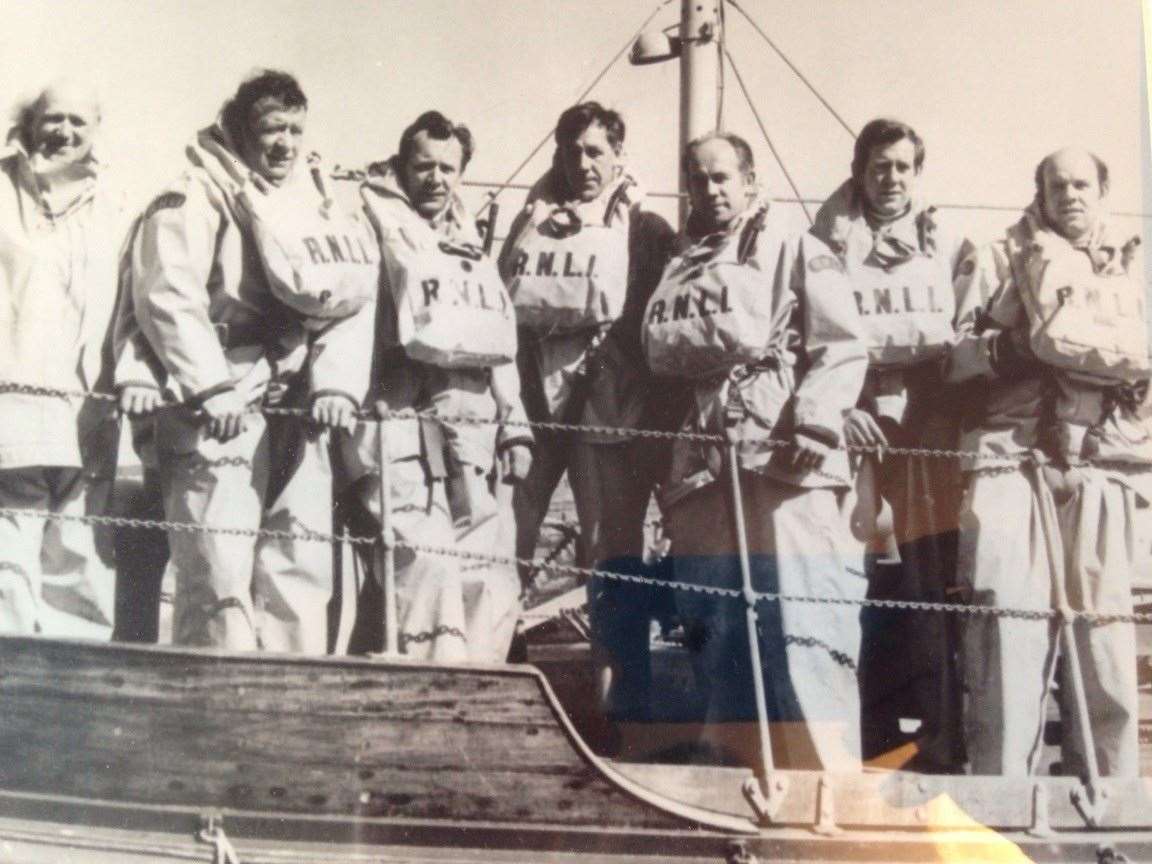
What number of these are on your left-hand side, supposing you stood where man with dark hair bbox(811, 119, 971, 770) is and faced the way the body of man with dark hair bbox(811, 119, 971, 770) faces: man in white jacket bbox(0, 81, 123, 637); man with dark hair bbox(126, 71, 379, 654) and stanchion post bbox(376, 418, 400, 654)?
0

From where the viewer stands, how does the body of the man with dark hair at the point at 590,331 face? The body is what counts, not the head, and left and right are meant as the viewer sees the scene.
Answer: facing the viewer and to the left of the viewer

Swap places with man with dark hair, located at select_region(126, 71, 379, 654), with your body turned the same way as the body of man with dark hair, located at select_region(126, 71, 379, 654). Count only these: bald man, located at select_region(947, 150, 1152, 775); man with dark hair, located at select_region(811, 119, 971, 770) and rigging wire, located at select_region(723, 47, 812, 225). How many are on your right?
0

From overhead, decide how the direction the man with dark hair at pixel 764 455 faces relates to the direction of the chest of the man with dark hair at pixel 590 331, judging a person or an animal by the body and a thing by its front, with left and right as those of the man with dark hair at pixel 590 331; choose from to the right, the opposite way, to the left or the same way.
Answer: the same way

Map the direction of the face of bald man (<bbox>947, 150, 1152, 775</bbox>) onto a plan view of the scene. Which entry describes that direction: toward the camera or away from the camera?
toward the camera

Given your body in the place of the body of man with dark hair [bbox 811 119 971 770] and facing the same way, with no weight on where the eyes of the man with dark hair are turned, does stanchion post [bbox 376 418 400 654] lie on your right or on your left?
on your right

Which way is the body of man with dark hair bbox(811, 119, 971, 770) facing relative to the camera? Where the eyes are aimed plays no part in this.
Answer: toward the camera

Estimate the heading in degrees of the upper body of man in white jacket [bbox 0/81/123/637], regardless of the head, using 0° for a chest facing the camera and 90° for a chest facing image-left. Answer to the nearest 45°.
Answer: approximately 0°

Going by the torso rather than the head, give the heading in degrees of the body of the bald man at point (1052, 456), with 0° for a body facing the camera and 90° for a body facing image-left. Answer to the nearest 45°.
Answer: approximately 315°

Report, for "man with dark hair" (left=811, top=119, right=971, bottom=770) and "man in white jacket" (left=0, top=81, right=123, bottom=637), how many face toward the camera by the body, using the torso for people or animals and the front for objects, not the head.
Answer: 2

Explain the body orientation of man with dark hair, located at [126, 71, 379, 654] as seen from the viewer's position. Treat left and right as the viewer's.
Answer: facing the viewer and to the right of the viewer
